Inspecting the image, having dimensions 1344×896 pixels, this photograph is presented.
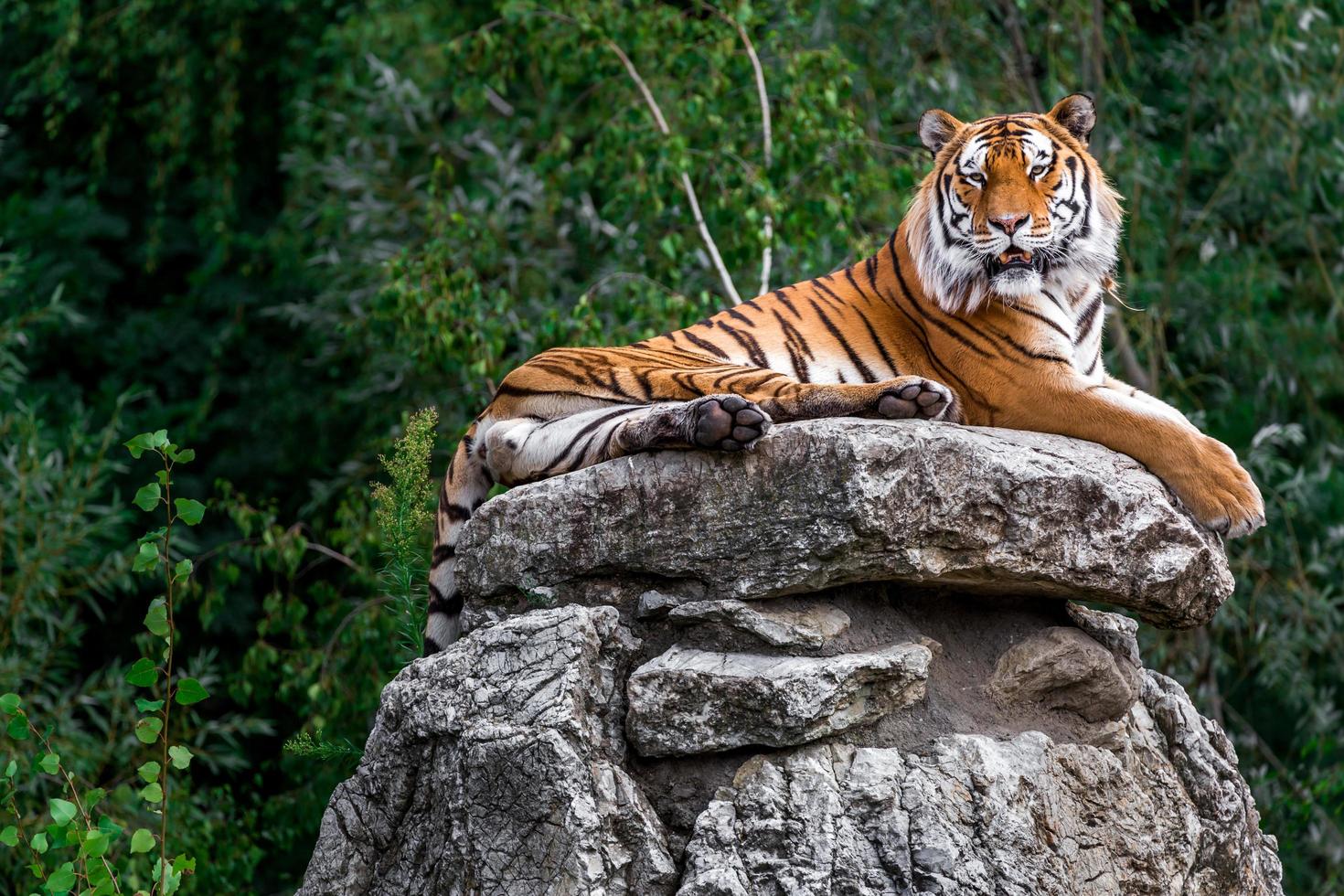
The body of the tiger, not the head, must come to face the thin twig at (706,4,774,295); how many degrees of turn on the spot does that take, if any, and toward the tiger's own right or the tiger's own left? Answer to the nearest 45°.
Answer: approximately 90° to the tiger's own left

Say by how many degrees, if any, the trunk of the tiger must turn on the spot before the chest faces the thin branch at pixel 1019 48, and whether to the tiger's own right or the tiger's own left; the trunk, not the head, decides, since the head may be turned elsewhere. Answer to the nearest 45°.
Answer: approximately 90° to the tiger's own left

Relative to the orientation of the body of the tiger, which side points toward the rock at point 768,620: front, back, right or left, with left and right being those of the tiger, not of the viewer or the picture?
right

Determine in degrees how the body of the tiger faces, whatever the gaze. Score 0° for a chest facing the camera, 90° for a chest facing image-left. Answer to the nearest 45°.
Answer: approximately 270°

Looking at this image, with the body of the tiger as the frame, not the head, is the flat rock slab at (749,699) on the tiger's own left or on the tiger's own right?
on the tiger's own right

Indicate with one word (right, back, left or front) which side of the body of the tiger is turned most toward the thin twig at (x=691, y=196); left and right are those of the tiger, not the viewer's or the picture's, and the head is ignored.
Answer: left

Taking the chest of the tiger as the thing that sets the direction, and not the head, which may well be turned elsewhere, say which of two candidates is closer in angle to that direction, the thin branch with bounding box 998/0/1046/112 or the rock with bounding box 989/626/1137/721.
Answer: the rock
